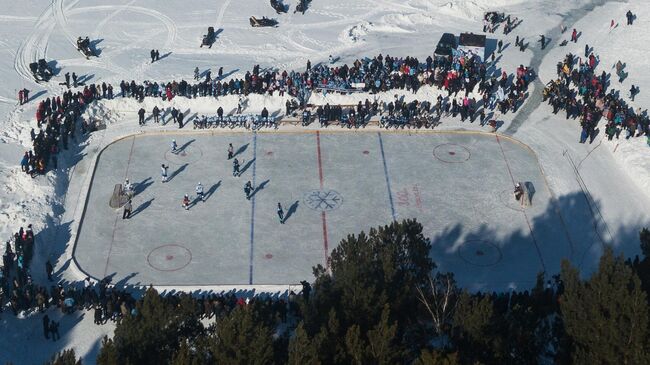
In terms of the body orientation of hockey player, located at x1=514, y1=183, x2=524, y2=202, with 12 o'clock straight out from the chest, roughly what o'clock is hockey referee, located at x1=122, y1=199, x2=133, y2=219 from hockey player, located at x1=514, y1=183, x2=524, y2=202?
hockey referee, located at x1=122, y1=199, x2=133, y2=219 is roughly at 11 o'clock from hockey player, located at x1=514, y1=183, x2=524, y2=202.

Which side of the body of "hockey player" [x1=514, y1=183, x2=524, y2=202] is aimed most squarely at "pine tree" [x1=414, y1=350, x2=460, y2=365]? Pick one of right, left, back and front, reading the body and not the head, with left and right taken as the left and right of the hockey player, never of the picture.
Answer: left

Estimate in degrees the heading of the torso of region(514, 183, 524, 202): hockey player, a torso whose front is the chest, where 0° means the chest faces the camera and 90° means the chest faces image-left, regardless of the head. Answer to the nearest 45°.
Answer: approximately 90°

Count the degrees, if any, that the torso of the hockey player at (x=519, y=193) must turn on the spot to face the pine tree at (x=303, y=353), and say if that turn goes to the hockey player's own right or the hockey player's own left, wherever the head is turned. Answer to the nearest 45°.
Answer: approximately 90° to the hockey player's own left

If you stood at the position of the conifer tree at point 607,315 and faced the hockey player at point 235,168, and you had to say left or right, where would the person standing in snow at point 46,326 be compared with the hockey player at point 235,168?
left
